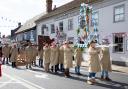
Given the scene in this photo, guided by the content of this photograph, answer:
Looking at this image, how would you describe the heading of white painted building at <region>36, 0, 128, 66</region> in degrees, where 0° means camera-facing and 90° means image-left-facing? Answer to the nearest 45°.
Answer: approximately 45°

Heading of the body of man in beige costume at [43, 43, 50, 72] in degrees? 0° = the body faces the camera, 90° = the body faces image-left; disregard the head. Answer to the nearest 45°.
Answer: approximately 0°

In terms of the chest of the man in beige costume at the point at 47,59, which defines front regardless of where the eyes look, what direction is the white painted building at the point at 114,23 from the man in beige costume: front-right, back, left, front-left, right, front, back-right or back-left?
back-left

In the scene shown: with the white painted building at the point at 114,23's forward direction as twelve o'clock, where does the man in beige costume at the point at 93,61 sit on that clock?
The man in beige costume is roughly at 11 o'clock from the white painted building.

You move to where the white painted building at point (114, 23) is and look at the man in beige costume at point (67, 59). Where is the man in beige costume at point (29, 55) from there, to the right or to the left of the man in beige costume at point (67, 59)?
right

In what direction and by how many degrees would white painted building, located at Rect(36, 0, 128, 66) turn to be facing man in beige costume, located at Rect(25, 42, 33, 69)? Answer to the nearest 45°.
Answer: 0° — it already faces them
